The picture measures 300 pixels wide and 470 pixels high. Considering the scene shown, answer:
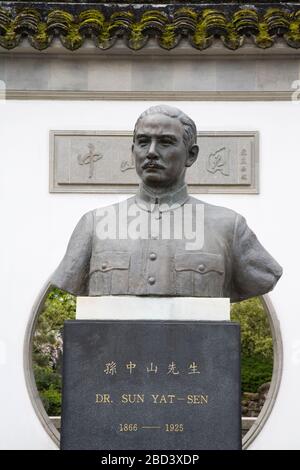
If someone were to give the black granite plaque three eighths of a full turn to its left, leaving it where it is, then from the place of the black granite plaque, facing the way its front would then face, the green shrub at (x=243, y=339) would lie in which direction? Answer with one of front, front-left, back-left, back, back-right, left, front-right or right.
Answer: front-left

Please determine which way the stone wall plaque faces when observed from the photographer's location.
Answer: facing the viewer

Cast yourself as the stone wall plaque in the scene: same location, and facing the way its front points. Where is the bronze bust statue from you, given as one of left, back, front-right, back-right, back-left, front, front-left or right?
front

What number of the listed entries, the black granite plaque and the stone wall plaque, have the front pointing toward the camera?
2

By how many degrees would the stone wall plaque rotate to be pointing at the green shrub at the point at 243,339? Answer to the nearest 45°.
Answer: approximately 180°

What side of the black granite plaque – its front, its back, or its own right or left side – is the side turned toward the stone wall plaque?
back

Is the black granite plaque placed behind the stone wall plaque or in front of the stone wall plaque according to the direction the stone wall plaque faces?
in front

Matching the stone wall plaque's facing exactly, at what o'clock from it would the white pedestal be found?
The white pedestal is roughly at 12 o'clock from the stone wall plaque.

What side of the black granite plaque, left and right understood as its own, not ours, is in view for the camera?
front
